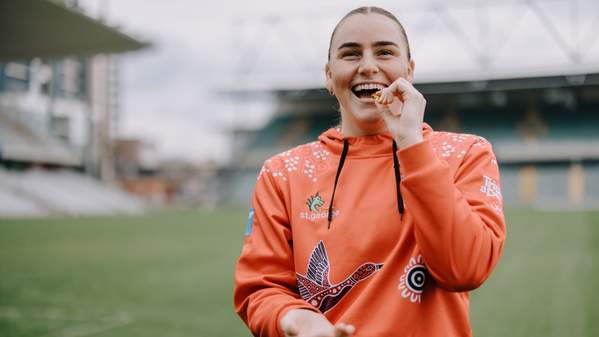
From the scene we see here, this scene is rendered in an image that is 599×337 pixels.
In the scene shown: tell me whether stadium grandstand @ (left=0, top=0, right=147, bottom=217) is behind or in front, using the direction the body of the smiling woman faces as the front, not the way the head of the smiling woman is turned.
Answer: behind

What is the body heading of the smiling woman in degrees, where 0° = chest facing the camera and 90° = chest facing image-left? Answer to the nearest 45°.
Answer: approximately 0°
